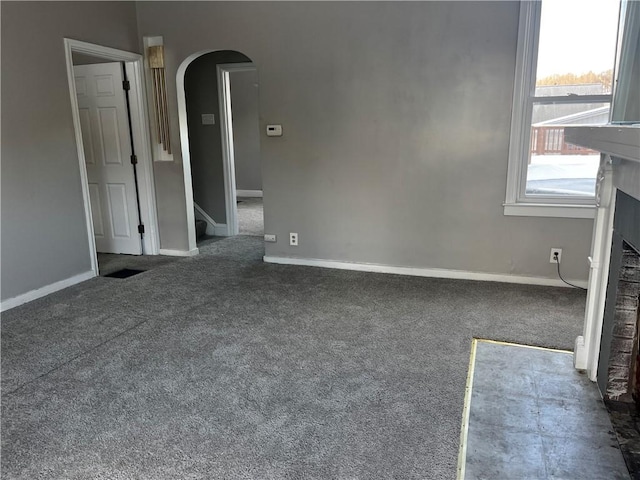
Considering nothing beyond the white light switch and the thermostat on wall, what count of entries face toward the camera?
2

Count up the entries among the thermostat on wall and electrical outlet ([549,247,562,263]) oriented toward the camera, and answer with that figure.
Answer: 2

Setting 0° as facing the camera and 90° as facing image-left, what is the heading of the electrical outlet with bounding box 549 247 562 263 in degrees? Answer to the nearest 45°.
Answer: approximately 0°

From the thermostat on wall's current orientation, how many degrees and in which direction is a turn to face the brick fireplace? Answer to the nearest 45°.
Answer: approximately 45° to its left

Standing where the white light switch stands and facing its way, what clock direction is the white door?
The white door is roughly at 2 o'clock from the white light switch.

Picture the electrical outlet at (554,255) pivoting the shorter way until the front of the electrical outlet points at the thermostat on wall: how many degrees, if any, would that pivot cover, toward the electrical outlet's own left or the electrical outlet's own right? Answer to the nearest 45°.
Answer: approximately 90° to the electrical outlet's own right

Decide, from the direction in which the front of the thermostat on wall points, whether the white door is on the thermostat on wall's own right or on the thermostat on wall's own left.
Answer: on the thermostat on wall's own right

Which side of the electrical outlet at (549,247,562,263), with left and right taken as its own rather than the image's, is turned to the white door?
right
